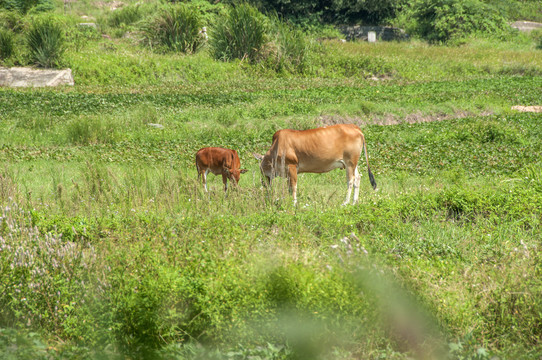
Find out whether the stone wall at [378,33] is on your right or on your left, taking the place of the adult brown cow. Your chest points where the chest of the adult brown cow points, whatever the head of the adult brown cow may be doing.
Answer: on your right

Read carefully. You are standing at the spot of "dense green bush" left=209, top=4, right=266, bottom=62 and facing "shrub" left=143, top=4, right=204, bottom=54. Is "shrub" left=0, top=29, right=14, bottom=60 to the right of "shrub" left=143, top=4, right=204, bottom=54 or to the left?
left

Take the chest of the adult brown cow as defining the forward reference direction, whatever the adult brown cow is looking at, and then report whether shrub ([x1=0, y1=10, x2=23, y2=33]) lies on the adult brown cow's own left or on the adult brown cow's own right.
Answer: on the adult brown cow's own right

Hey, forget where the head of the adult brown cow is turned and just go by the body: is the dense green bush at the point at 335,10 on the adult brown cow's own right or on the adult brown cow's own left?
on the adult brown cow's own right

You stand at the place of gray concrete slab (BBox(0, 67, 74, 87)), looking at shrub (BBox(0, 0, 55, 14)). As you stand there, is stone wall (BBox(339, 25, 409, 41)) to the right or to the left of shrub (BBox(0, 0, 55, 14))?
right

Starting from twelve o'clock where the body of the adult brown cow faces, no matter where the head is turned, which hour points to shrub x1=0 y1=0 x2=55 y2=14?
The shrub is roughly at 2 o'clock from the adult brown cow.

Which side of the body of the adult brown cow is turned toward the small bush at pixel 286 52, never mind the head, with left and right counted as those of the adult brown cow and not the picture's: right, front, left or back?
right

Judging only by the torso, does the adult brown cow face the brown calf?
yes

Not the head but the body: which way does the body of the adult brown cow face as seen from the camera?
to the viewer's left

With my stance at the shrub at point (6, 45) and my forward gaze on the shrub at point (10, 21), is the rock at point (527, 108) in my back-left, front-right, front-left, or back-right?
back-right

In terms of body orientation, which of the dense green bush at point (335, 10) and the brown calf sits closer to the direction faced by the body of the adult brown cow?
the brown calf

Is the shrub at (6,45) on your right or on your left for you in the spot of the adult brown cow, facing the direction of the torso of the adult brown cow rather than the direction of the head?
on your right

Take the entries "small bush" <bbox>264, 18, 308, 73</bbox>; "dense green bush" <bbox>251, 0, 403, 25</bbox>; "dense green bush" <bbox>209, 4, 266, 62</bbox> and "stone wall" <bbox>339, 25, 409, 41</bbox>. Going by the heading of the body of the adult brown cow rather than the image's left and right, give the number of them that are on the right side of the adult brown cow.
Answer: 4
